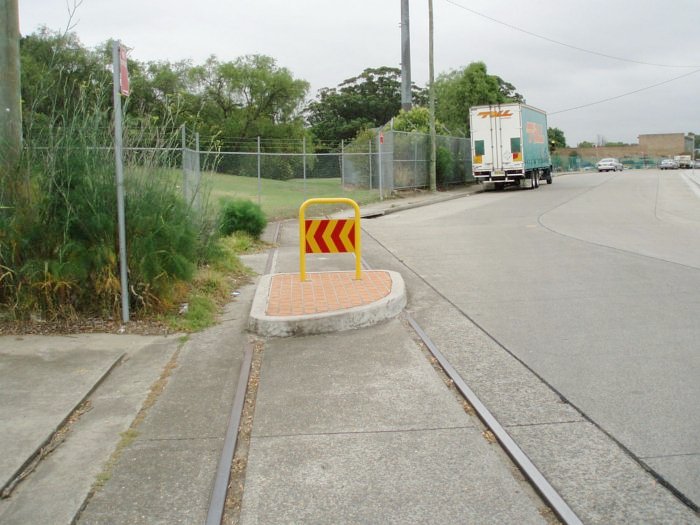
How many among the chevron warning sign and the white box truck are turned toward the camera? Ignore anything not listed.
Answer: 1

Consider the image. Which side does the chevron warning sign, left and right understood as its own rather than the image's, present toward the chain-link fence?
back

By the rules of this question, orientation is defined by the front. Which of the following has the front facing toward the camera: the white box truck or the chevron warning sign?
the chevron warning sign

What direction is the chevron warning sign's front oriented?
toward the camera

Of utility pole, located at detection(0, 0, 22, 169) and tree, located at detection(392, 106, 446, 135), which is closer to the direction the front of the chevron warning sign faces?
the utility pole

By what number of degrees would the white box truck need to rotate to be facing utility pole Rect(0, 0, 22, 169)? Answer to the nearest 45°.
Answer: approximately 135° to its right

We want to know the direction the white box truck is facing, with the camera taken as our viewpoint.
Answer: facing away from the viewer and to the right of the viewer

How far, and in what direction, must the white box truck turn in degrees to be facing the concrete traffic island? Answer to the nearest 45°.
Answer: approximately 135° to its right
